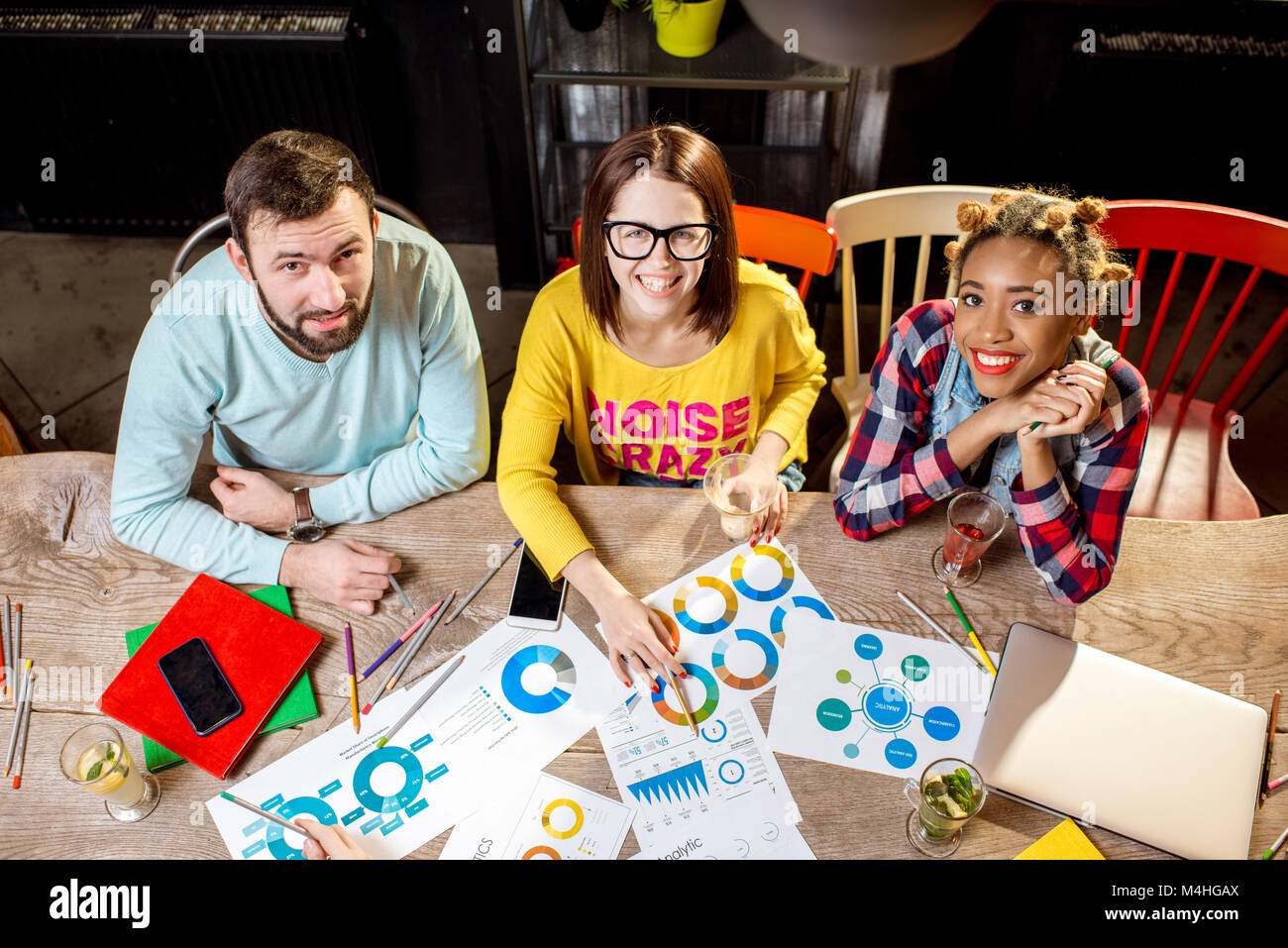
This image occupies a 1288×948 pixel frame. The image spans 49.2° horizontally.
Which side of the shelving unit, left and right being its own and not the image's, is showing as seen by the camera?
front

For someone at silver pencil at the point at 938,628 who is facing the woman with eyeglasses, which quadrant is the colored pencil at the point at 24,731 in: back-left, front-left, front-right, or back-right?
front-left

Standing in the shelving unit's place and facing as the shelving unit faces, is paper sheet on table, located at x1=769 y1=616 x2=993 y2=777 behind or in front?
in front

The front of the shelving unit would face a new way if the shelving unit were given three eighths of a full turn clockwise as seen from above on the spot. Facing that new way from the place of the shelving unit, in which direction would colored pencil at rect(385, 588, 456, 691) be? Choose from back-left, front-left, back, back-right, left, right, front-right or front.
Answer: back-left

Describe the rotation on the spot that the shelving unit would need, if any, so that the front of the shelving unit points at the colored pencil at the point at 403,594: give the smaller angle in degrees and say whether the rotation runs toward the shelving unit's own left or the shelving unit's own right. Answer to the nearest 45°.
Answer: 0° — it already faces it

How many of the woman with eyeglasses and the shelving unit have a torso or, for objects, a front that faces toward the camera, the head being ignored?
2

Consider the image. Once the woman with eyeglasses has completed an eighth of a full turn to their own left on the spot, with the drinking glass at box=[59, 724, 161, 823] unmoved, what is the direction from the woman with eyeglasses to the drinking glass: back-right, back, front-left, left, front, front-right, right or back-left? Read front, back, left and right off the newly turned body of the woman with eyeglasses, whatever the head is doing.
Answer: right

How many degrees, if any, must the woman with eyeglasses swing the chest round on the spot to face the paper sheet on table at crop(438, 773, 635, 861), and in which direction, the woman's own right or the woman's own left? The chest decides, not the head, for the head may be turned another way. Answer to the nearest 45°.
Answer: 0° — they already face it

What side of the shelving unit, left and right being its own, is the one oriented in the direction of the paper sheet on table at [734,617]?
front

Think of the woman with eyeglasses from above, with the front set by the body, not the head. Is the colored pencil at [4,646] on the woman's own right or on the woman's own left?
on the woman's own right

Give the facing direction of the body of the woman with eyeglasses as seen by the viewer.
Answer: toward the camera

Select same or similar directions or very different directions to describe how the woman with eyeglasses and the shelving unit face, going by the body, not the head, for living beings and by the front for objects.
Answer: same or similar directions

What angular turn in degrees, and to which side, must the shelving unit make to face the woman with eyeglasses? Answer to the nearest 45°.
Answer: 0° — it already faces them
